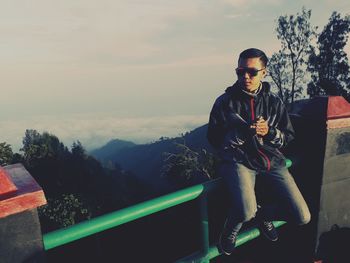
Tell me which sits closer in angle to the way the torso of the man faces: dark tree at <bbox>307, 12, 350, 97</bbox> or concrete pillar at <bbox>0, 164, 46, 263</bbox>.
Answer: the concrete pillar

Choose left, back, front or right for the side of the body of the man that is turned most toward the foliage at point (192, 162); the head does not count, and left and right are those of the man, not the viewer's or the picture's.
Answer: back

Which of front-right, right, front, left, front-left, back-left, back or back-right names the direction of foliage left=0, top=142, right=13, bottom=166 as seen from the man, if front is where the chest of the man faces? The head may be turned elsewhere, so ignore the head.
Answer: back-right

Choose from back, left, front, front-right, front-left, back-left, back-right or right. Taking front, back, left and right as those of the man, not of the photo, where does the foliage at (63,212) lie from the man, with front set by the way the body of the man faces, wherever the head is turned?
back-right

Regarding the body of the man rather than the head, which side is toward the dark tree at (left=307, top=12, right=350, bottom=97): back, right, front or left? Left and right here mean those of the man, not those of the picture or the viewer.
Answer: back

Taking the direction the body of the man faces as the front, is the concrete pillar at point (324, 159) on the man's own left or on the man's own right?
on the man's own left

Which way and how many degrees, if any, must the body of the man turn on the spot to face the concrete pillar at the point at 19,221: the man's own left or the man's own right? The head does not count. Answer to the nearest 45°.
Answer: approximately 45° to the man's own right

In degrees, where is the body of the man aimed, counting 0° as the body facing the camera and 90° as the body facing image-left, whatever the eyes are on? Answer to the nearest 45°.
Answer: approximately 0°

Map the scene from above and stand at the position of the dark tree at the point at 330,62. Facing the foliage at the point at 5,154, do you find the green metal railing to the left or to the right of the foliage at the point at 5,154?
left

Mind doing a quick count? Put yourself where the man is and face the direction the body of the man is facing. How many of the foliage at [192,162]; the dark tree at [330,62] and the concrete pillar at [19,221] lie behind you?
2
